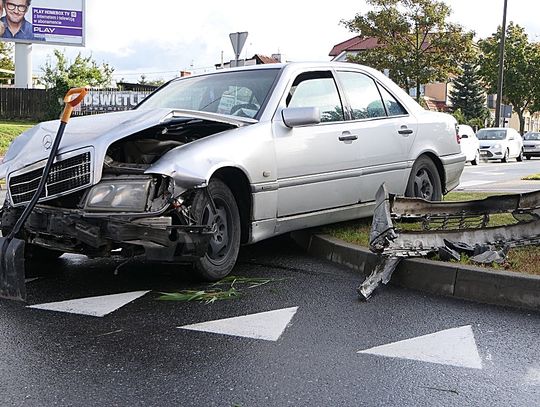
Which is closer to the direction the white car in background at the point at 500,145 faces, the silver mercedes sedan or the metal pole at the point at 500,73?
the silver mercedes sedan

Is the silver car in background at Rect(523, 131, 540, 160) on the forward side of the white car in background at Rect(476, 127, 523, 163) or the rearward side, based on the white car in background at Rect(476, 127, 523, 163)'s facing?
on the rearward side

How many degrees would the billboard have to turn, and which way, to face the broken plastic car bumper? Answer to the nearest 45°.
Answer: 0° — it already faces it

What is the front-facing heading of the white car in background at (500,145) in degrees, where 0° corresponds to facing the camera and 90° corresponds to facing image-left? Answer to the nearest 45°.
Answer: approximately 45°

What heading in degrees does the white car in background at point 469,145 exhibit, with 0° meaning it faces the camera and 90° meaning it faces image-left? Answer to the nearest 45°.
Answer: approximately 45°
